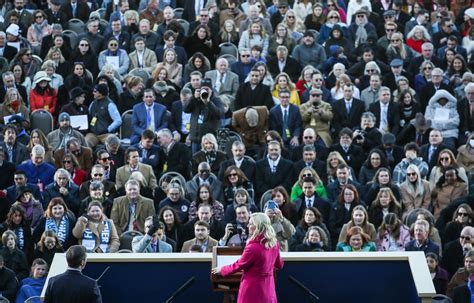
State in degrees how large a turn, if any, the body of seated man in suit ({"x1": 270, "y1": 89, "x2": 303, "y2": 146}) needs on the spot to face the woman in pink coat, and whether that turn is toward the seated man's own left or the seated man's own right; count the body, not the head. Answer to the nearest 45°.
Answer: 0° — they already face them

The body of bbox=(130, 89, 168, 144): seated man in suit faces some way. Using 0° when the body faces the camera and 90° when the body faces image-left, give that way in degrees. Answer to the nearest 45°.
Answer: approximately 0°

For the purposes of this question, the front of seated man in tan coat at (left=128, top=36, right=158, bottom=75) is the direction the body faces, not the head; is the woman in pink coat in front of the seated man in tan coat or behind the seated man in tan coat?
in front

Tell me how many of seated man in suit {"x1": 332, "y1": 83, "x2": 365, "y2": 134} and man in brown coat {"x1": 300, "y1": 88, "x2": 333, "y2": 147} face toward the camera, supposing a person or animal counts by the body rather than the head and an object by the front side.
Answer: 2

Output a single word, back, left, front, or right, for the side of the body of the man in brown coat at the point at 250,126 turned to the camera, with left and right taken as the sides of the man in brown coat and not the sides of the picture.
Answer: front

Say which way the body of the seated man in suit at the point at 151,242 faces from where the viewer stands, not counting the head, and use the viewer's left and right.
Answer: facing the viewer

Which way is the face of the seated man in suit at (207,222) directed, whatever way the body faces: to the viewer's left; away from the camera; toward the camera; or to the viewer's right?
toward the camera

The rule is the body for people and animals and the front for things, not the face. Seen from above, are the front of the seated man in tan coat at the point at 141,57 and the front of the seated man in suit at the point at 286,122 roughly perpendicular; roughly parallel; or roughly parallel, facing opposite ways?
roughly parallel

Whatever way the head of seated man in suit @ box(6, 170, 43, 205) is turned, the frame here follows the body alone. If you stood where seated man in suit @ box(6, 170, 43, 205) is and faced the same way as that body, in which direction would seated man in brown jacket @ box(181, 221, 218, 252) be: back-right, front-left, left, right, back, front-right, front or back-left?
front-left

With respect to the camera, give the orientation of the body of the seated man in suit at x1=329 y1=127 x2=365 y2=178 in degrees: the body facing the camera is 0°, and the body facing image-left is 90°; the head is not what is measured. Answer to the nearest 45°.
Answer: approximately 0°

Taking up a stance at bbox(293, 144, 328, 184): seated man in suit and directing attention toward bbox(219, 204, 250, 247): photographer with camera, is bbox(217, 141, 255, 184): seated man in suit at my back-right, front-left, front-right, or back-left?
front-right

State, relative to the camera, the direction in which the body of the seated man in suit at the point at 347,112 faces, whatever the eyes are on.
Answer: toward the camera

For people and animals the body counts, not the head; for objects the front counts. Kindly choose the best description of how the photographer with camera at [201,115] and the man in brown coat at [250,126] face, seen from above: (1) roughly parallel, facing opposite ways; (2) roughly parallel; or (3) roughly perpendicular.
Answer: roughly parallel
